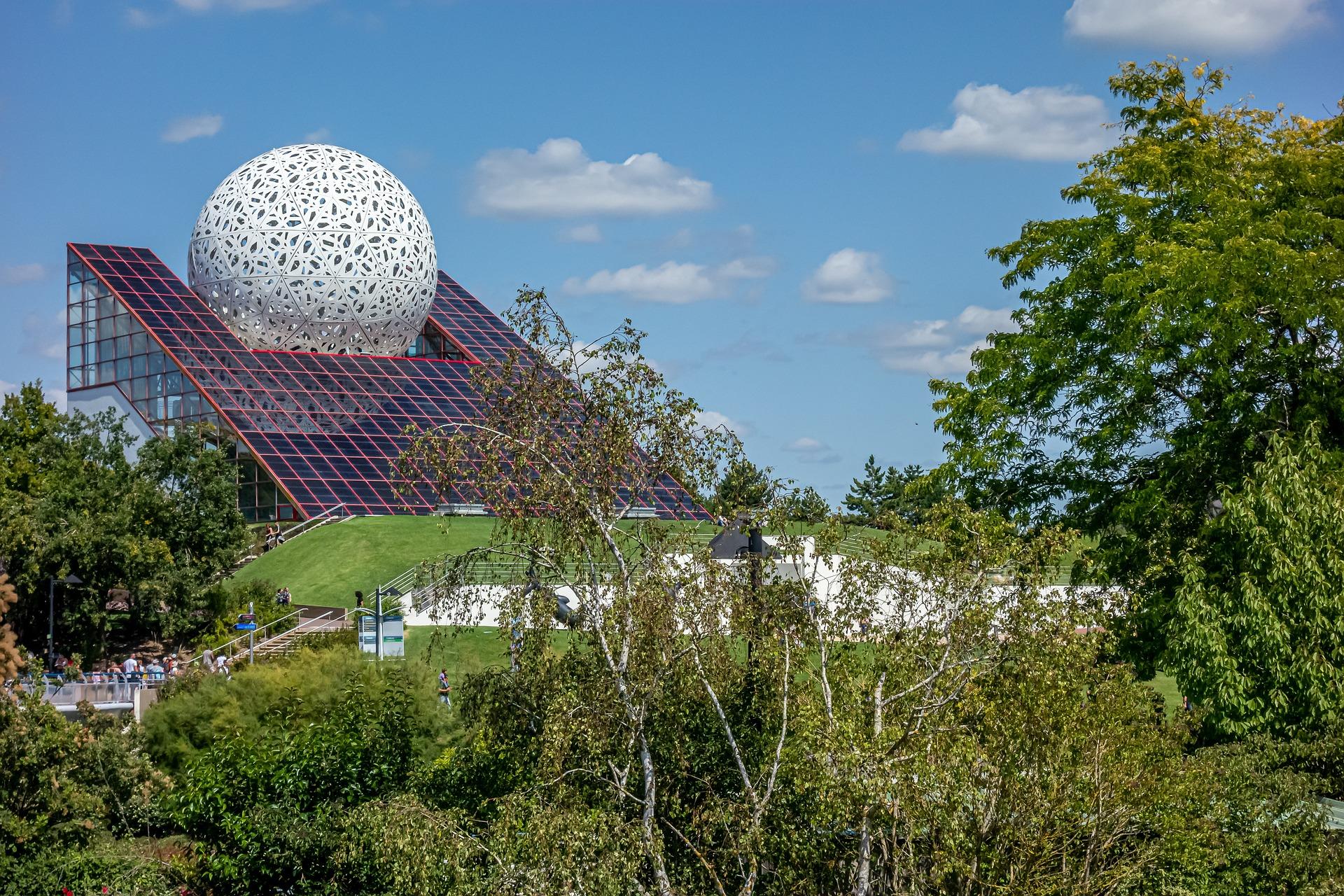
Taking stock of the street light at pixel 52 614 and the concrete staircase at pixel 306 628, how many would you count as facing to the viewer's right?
1
